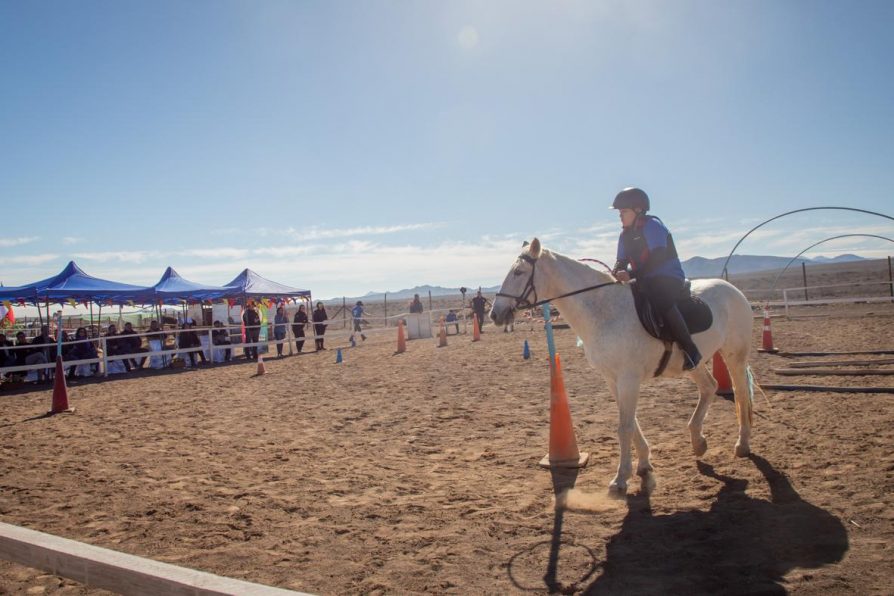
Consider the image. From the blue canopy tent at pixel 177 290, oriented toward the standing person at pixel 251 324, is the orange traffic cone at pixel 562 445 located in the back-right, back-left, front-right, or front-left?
front-right

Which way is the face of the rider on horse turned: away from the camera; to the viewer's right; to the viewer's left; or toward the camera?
to the viewer's left

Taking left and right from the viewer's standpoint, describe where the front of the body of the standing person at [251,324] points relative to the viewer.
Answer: facing the viewer and to the right of the viewer

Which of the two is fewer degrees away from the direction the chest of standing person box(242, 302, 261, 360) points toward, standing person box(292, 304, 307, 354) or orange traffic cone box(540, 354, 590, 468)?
the orange traffic cone

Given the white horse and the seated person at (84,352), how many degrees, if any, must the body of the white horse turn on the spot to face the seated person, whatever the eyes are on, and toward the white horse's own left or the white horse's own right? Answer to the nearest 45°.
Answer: approximately 90° to the white horse's own right

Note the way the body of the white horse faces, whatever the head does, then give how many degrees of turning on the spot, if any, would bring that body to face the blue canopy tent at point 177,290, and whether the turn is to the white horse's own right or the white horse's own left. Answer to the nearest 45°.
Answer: approximately 90° to the white horse's own right

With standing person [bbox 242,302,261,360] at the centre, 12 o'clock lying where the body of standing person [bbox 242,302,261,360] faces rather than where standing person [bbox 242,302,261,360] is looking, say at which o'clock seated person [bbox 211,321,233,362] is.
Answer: seated person [bbox 211,321,233,362] is roughly at 4 o'clock from standing person [bbox 242,302,261,360].

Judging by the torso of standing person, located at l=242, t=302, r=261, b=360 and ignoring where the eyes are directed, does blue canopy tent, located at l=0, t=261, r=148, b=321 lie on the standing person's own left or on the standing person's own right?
on the standing person's own right

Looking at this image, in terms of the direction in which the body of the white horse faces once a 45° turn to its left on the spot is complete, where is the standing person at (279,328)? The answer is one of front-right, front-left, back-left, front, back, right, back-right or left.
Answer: back-right

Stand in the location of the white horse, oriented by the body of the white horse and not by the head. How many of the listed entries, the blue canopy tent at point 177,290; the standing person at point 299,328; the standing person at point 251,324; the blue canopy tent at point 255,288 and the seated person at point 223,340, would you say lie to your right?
5

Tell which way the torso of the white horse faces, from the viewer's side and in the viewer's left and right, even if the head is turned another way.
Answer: facing the viewer and to the left of the viewer

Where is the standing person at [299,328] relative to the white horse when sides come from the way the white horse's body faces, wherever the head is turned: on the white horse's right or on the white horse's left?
on the white horse's right

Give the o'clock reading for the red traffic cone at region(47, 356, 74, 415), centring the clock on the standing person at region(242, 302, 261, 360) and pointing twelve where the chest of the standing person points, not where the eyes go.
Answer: The red traffic cone is roughly at 2 o'clock from the standing person.

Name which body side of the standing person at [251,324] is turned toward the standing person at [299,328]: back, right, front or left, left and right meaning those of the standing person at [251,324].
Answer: left

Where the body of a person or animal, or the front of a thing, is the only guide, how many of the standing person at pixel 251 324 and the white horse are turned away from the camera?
0

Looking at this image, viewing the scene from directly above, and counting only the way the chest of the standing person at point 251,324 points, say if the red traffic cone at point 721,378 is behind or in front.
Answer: in front
